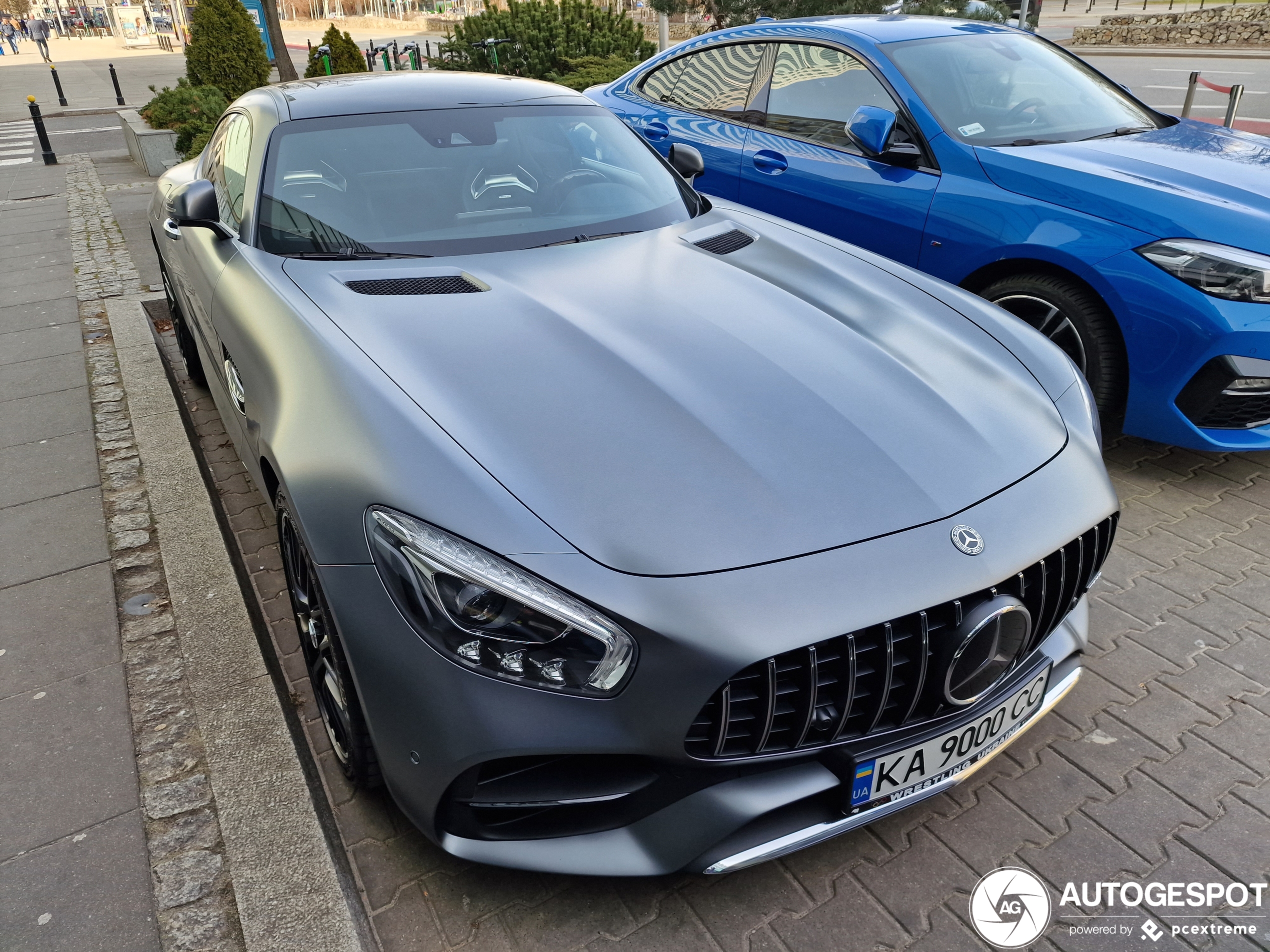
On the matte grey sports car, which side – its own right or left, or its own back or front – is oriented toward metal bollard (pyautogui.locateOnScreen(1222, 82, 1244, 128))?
left

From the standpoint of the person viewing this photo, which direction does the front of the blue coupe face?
facing the viewer and to the right of the viewer

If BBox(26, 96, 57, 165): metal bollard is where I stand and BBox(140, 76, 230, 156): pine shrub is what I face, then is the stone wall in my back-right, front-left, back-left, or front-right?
front-left

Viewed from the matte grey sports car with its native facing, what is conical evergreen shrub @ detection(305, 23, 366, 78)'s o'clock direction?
The conical evergreen shrub is roughly at 7 o'clock from the matte grey sports car.

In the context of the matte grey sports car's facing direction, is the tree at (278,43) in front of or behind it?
behind

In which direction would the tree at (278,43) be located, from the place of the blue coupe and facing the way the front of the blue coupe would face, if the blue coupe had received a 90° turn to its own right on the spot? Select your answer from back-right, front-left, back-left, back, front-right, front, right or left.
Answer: right

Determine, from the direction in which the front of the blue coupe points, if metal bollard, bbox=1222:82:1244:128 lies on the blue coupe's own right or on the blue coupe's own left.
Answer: on the blue coupe's own left

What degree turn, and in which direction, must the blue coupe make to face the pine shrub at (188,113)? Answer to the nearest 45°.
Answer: approximately 180°

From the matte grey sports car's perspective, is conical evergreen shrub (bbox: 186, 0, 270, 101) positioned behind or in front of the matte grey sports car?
behind

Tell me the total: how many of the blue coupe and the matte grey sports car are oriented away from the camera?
0

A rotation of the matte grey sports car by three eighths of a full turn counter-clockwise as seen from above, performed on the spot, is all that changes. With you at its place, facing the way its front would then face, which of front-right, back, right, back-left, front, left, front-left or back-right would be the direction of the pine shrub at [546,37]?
front

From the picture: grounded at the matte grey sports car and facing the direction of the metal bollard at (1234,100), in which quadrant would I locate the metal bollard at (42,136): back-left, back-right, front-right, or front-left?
front-left

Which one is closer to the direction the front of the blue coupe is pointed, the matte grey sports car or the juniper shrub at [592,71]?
the matte grey sports car

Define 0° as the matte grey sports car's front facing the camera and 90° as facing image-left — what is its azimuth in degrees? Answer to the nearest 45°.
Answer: approximately 315°

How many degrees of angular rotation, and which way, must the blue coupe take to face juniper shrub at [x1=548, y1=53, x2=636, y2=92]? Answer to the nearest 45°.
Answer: approximately 180°
